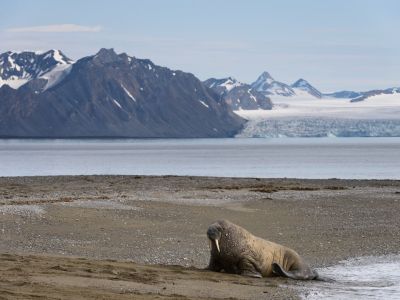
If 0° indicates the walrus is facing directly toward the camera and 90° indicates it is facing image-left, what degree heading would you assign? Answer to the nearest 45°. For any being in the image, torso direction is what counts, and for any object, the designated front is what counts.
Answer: approximately 90°
